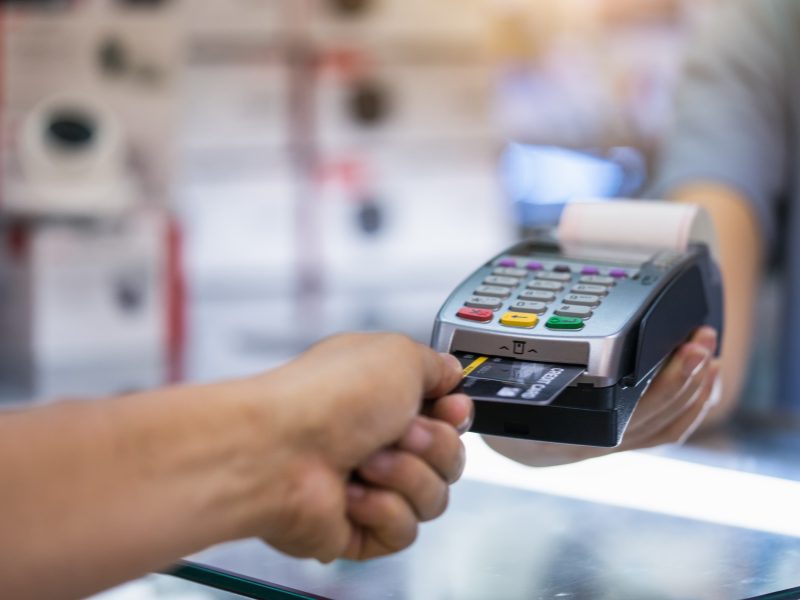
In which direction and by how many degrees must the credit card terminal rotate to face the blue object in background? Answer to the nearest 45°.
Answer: approximately 135° to its right

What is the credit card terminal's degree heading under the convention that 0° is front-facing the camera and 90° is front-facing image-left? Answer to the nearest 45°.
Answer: approximately 45°
